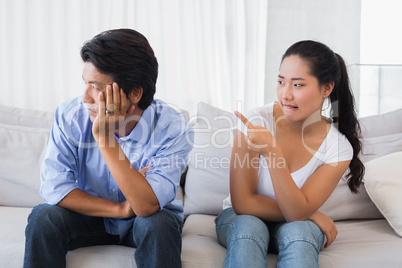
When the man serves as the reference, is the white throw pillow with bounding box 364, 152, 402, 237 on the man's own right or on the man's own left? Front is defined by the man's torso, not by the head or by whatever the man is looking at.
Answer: on the man's own left

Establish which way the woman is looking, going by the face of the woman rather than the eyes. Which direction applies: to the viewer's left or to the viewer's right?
to the viewer's left

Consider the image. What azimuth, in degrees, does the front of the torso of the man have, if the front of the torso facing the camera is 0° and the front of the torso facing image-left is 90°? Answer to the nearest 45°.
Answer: approximately 0°

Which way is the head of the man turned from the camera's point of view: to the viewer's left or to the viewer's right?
to the viewer's left

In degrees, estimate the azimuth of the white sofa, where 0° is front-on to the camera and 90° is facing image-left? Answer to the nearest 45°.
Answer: approximately 0°
